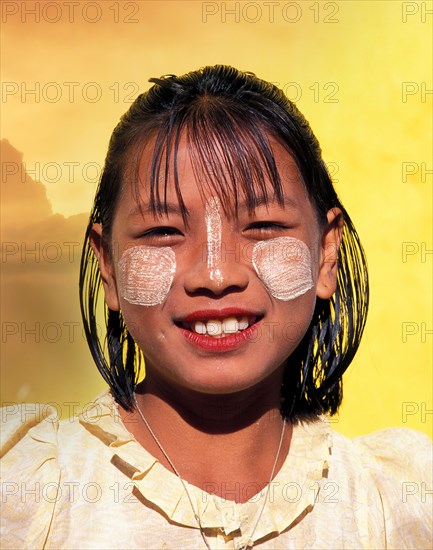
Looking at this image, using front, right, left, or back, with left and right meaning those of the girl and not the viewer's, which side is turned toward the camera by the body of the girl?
front

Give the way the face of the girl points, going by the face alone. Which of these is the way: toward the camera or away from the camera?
toward the camera
